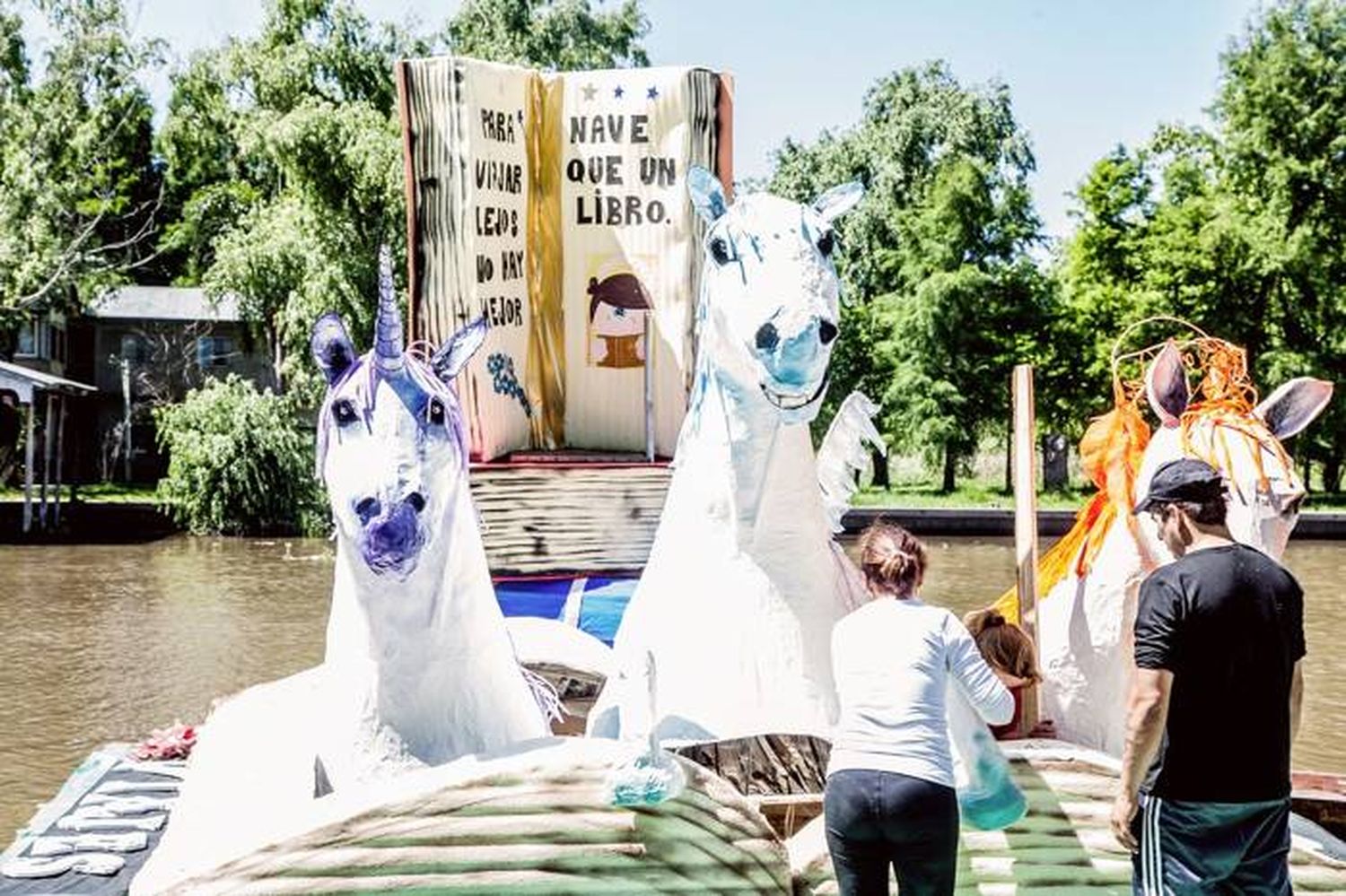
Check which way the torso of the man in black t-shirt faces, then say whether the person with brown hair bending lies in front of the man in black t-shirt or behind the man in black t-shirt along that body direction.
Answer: in front

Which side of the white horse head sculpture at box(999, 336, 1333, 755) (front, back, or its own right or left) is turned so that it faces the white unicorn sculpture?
right

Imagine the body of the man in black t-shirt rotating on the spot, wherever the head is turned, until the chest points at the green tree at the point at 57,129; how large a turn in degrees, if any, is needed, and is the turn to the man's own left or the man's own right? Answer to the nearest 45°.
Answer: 0° — they already face it

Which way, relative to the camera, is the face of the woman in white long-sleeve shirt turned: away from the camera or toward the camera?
away from the camera

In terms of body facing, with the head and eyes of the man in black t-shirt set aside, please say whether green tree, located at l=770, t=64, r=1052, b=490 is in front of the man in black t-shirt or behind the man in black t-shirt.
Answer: in front

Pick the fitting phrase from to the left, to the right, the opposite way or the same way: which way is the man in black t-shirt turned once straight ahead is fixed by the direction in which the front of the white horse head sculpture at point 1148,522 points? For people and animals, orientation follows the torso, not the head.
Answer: the opposite way

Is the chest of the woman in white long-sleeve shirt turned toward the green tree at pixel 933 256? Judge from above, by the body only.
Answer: yes

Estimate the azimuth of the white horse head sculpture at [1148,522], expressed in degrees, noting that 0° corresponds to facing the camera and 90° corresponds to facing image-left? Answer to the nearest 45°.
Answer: approximately 315°

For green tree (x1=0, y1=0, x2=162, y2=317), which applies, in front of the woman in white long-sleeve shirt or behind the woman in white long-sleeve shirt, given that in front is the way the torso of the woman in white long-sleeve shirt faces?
in front

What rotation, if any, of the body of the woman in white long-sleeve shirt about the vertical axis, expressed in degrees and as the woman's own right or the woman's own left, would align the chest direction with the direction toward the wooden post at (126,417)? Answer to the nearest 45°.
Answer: approximately 45° to the woman's own left

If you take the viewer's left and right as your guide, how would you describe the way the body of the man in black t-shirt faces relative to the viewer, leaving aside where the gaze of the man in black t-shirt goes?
facing away from the viewer and to the left of the viewer

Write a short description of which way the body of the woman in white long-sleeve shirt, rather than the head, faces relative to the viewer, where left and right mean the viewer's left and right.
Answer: facing away from the viewer

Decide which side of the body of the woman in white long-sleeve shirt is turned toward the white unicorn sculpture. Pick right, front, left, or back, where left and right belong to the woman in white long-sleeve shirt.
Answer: left
